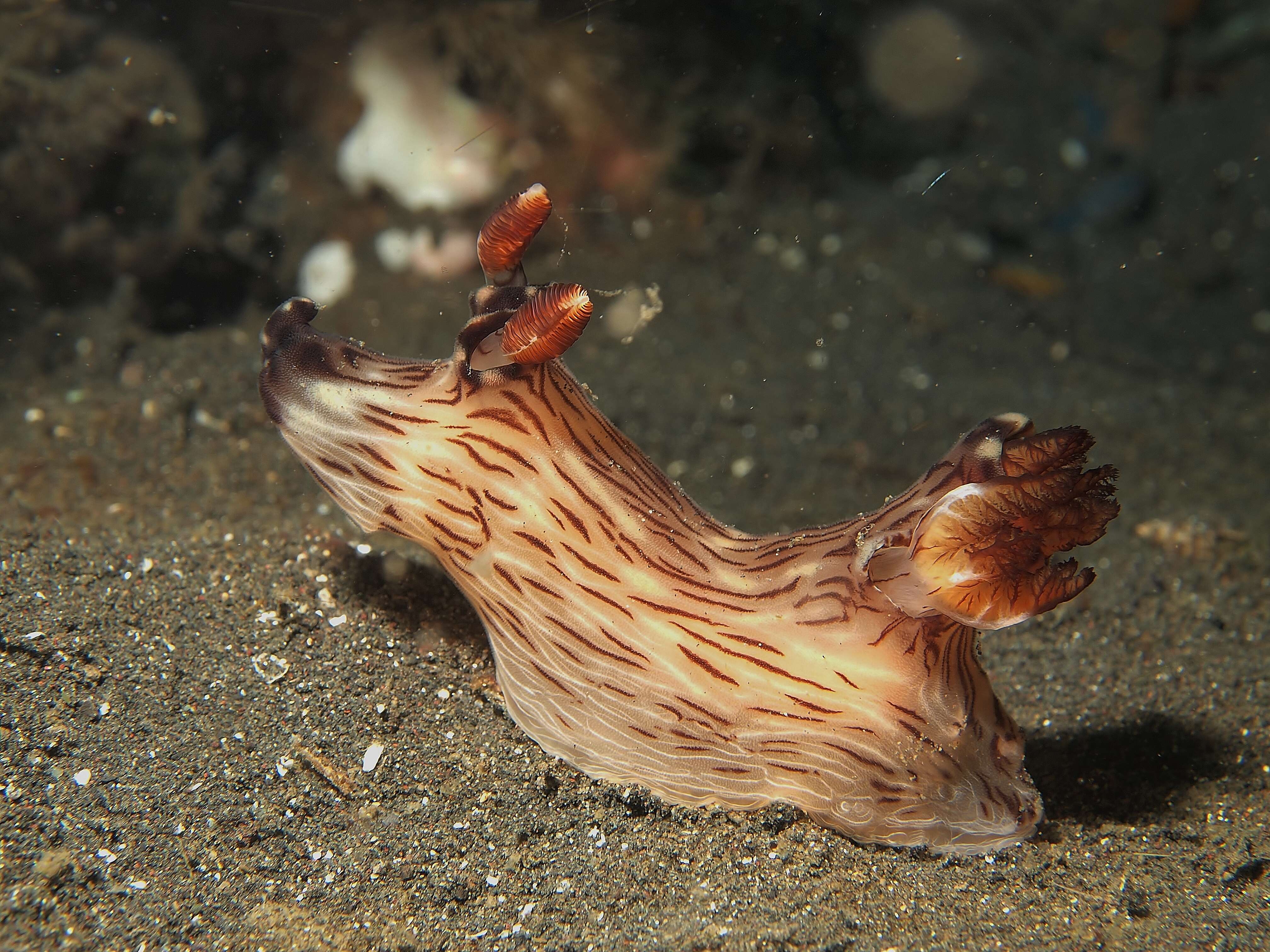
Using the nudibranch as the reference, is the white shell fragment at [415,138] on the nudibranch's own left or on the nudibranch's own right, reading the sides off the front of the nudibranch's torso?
on the nudibranch's own right

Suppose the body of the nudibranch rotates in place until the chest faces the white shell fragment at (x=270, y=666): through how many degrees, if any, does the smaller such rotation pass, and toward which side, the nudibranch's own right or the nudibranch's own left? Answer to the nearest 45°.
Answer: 0° — it already faces it

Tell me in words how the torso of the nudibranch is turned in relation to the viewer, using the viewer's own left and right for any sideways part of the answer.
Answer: facing to the left of the viewer

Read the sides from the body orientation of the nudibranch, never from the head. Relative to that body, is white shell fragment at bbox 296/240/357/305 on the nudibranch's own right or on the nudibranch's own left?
on the nudibranch's own right
